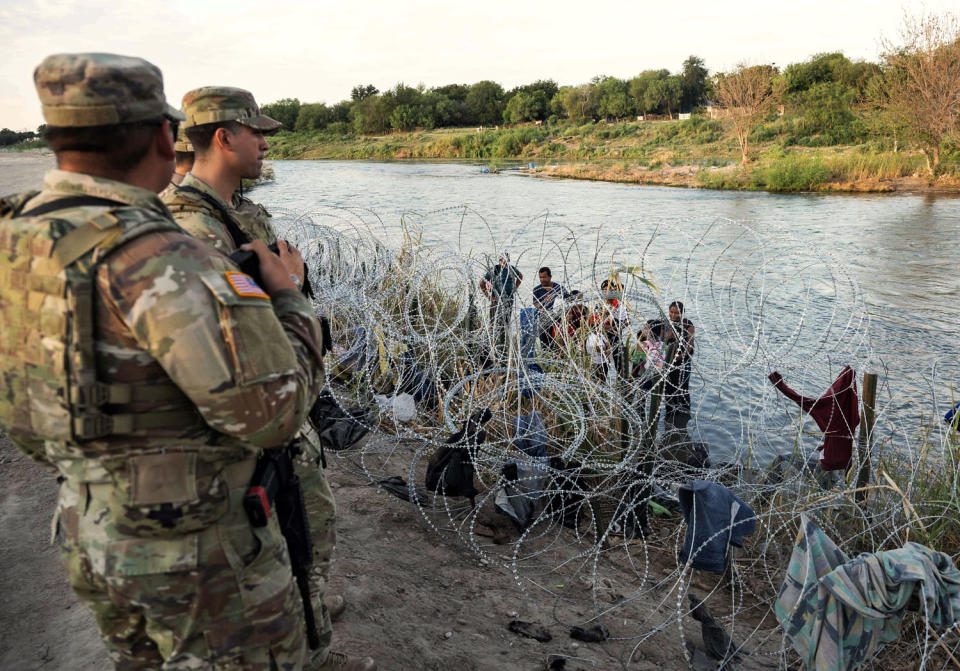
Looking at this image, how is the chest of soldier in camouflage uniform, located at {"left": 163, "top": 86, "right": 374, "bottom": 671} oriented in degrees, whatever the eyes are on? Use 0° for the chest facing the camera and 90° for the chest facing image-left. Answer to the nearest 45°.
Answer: approximately 270°

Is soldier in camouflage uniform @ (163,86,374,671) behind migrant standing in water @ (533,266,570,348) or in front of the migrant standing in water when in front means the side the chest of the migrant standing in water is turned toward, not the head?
in front

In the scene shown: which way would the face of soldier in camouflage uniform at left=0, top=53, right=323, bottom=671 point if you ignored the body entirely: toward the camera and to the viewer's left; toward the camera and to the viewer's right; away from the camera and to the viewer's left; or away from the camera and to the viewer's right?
away from the camera and to the viewer's right

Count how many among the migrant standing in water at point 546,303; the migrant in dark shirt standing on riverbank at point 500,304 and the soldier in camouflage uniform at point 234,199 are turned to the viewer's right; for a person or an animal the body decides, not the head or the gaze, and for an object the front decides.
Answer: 1

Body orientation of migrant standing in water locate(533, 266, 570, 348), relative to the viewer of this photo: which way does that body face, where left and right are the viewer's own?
facing the viewer

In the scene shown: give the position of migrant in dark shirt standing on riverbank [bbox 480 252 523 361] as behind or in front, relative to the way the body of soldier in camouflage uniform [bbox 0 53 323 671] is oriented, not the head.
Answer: in front

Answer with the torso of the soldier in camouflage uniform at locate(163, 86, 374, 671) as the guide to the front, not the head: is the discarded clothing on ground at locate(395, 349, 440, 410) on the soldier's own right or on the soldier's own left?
on the soldier's own left

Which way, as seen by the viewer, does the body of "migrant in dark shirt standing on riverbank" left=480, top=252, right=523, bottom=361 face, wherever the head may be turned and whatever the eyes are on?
toward the camera

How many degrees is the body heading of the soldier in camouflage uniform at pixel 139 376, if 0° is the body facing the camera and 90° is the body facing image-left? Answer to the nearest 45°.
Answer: approximately 225°

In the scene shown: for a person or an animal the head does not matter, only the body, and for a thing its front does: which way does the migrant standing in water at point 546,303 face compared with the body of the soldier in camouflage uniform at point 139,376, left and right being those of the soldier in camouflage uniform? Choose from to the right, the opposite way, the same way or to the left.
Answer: the opposite way

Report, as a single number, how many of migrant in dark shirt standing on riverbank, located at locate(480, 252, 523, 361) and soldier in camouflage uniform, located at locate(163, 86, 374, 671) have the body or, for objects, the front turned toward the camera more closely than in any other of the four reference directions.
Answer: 1

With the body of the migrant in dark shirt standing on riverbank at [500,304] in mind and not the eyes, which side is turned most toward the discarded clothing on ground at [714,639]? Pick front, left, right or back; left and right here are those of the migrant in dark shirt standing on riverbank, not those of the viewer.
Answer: front

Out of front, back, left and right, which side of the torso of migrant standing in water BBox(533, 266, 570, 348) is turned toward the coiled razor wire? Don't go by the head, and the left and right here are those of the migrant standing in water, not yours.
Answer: front
